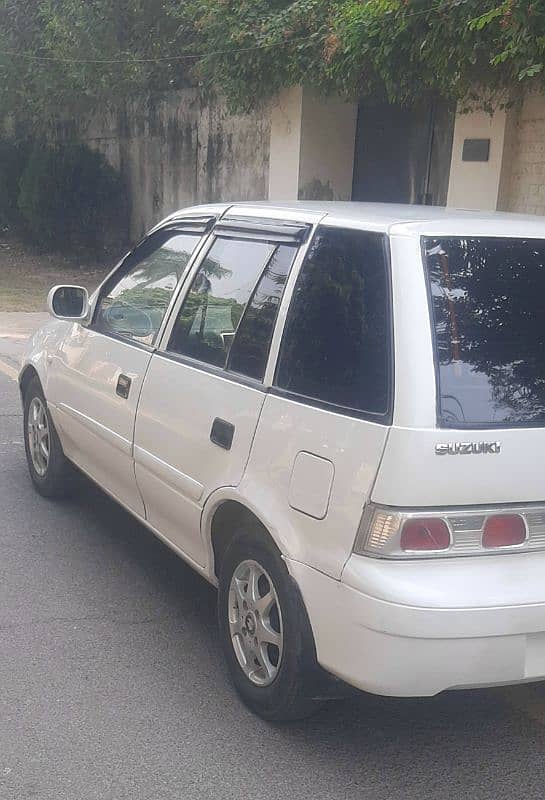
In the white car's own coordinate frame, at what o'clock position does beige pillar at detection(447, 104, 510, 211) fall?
The beige pillar is roughly at 2 o'clock from the white car.

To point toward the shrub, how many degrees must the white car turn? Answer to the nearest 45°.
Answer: approximately 45° to its right

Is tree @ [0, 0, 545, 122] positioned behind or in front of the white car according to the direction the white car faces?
in front

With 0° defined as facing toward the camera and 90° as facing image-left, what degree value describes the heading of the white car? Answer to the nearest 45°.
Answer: approximately 135°
